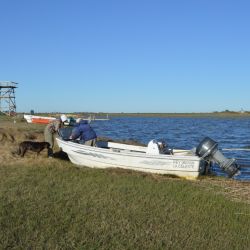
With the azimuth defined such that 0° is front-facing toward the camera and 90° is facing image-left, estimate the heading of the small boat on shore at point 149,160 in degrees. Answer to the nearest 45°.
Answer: approximately 90°
